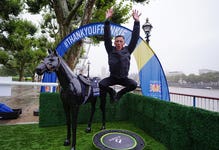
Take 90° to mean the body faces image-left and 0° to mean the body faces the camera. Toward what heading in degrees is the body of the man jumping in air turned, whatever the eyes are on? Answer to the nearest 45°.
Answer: approximately 0°

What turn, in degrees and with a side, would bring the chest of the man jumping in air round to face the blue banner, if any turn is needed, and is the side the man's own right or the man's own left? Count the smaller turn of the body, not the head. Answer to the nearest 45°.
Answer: approximately 180°

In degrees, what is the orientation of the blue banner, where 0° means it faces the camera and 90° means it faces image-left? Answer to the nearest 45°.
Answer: approximately 0°

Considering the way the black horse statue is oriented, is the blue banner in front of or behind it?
behind

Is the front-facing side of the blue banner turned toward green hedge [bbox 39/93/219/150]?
yes

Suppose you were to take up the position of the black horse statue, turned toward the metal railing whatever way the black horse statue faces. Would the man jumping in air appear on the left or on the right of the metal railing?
right

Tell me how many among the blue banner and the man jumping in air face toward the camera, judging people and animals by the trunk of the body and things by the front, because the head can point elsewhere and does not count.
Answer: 2

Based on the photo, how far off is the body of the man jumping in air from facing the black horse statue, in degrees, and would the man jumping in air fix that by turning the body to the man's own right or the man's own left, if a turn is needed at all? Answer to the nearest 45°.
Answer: approximately 135° to the man's own right

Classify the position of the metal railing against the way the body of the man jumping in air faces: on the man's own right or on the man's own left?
on the man's own left

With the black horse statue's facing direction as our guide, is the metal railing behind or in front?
behind
